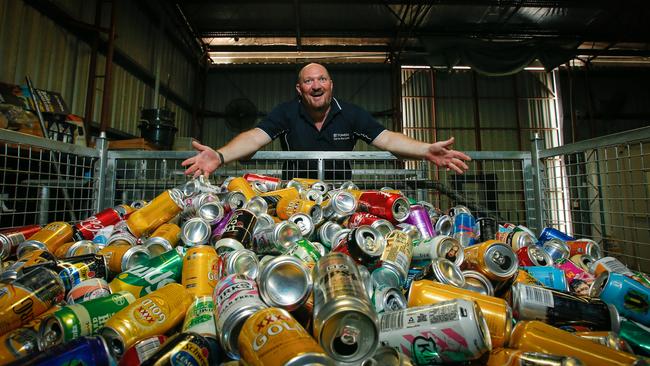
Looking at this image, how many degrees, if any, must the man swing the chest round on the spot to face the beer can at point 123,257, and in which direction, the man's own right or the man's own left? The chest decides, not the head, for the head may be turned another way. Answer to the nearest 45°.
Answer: approximately 45° to the man's own right

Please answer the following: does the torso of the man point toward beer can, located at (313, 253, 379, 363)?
yes

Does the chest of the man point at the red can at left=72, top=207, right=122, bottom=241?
no

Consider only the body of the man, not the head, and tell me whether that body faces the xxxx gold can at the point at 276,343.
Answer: yes

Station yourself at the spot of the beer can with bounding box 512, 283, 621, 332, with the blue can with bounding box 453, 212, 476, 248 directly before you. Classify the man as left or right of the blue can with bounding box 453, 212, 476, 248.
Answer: left

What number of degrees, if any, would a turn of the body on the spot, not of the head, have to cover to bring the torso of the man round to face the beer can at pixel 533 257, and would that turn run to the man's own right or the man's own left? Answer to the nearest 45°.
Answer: approximately 45° to the man's own left

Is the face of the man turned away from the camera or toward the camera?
toward the camera

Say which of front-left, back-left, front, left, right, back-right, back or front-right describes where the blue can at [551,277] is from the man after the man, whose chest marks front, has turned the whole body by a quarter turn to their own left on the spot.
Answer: front-right

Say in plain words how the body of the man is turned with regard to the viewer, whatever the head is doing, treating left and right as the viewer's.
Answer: facing the viewer
